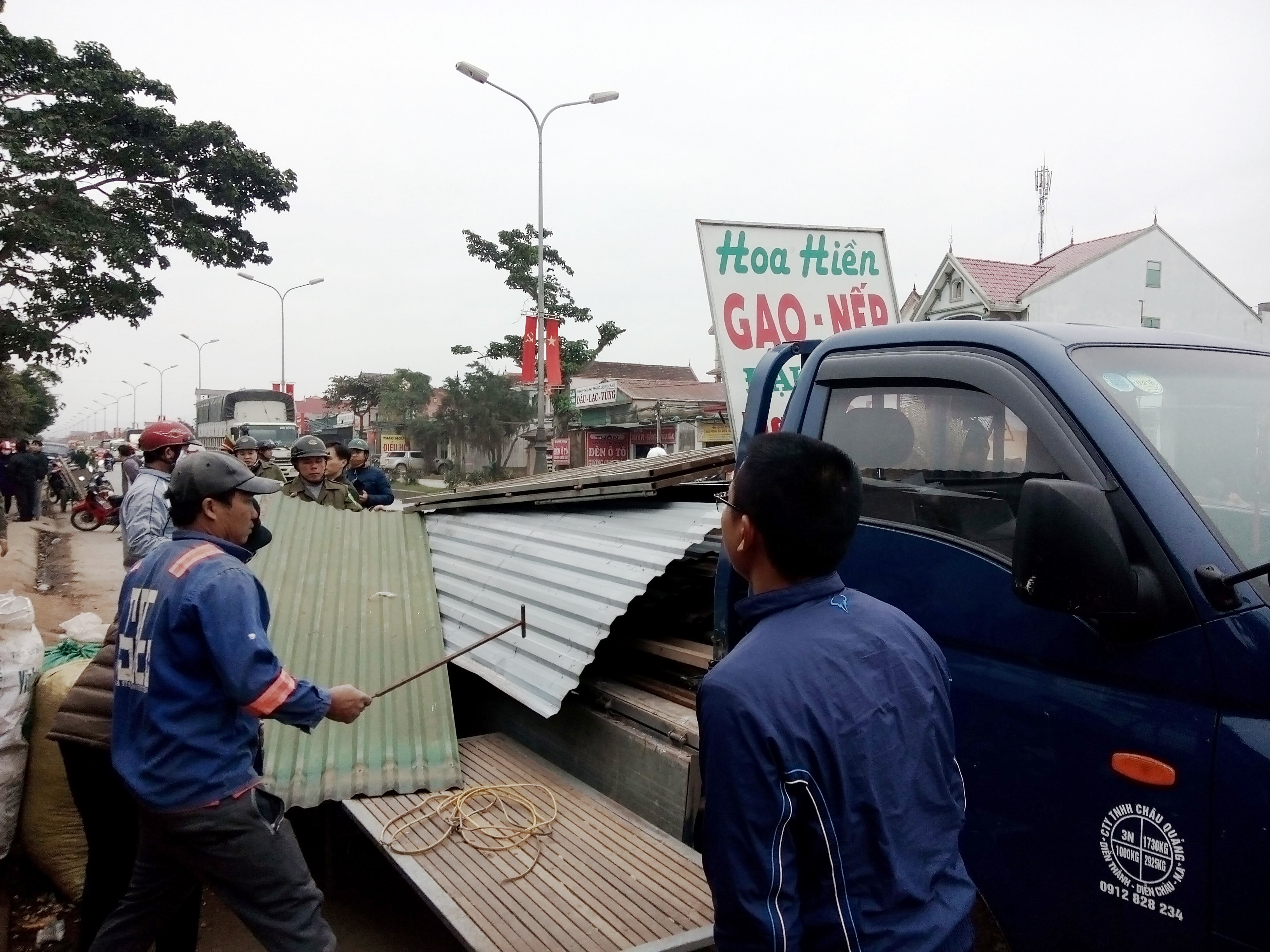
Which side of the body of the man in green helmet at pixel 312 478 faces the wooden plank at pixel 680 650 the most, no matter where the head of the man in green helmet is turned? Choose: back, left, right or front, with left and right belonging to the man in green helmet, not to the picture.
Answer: front

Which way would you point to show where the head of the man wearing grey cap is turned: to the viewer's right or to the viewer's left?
to the viewer's right

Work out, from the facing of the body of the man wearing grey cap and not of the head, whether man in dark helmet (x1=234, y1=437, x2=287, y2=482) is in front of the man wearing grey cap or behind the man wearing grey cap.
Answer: in front

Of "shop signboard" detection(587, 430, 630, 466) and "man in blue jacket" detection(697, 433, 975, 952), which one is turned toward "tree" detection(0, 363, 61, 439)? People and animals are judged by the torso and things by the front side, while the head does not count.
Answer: the man in blue jacket

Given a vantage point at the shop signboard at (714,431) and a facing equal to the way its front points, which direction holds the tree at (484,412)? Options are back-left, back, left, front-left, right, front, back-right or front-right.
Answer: back-right

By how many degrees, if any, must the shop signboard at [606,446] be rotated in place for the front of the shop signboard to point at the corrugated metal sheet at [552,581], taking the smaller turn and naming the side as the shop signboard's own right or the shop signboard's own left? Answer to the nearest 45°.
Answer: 0° — it already faces it

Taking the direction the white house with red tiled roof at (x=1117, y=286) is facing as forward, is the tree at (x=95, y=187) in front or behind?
in front

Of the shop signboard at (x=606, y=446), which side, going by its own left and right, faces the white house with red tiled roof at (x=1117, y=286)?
left

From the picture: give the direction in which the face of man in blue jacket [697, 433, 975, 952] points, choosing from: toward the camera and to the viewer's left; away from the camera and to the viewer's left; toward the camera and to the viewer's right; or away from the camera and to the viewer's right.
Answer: away from the camera and to the viewer's left

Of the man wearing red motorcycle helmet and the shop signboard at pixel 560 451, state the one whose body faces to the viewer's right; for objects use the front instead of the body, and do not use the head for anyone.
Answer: the man wearing red motorcycle helmet

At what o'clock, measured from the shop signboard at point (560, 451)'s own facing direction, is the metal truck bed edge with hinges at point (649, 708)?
The metal truck bed edge with hinges is roughly at 12 o'clock from the shop signboard.

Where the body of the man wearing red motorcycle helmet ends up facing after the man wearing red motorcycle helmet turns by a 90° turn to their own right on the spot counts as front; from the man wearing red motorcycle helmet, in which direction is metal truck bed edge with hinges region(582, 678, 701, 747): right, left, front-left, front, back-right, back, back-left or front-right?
front-left

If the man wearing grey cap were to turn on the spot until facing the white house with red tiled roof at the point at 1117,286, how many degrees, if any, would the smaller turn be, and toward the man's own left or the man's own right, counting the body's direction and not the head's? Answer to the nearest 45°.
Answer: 0° — they already face it

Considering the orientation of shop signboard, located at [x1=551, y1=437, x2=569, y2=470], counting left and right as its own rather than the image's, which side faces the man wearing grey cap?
front
